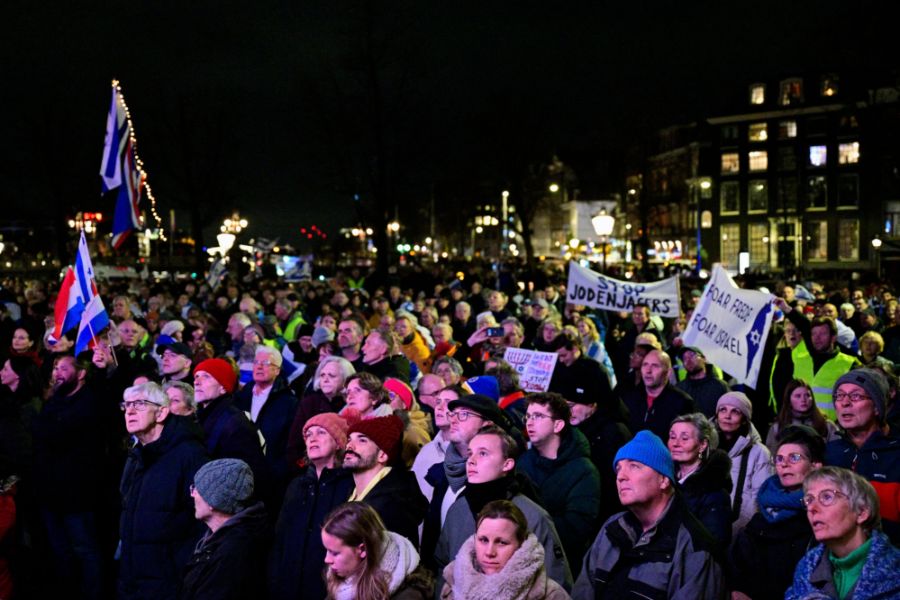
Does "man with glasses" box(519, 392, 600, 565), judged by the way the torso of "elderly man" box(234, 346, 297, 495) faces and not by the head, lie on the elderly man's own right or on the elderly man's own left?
on the elderly man's own left

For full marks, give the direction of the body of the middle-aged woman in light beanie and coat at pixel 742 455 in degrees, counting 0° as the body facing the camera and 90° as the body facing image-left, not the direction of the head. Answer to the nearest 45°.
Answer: approximately 45°

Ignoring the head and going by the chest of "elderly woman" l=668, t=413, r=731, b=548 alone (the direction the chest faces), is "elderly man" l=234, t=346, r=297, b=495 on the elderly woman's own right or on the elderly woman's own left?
on the elderly woman's own right

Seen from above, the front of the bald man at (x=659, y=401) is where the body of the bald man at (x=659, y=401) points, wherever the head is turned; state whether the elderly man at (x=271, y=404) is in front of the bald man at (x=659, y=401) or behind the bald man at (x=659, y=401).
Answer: in front

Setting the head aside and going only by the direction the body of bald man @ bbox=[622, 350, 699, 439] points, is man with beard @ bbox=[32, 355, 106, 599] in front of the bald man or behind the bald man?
in front

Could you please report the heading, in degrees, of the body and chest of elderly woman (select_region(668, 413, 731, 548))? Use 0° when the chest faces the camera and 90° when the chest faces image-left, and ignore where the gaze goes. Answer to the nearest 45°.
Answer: approximately 45°

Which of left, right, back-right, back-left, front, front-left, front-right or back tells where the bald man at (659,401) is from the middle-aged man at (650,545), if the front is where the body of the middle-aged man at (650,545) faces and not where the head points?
back-right

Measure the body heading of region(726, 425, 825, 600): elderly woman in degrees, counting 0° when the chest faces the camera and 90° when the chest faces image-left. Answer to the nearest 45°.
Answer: approximately 45°

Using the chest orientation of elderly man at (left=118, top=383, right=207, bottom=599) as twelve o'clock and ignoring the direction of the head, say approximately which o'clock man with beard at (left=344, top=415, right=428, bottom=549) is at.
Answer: The man with beard is roughly at 9 o'clock from the elderly man.

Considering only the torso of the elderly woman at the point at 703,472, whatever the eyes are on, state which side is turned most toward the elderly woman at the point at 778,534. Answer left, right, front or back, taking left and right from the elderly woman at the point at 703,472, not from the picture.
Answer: left
